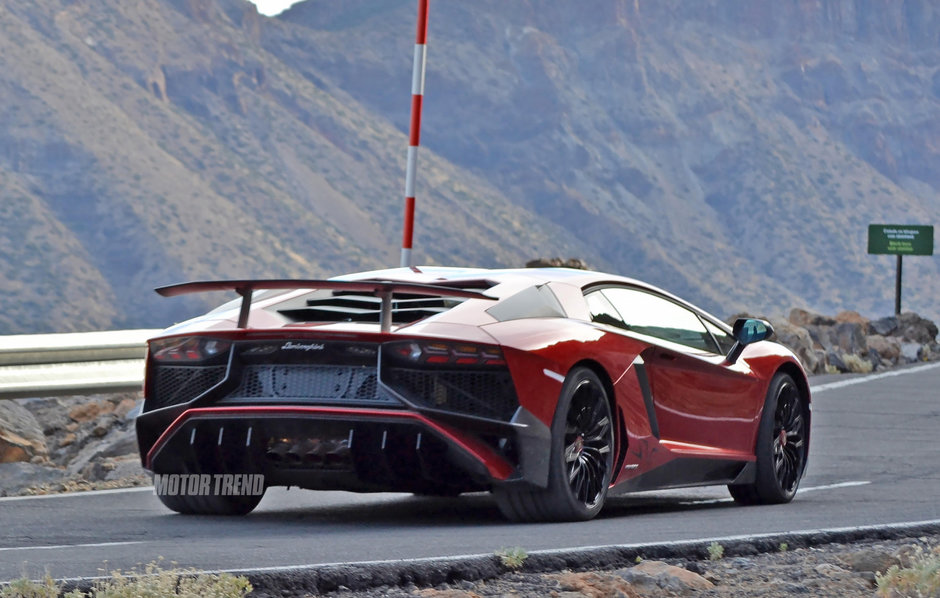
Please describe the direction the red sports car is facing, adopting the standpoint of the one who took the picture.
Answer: facing away from the viewer and to the right of the viewer

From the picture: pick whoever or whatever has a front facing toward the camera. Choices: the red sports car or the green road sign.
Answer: the green road sign

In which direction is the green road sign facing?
toward the camera

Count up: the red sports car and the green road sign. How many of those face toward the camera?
1

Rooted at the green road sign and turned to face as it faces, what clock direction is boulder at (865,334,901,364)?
The boulder is roughly at 12 o'clock from the green road sign.

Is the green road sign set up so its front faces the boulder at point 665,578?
yes

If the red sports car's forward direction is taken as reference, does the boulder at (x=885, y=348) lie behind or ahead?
ahead

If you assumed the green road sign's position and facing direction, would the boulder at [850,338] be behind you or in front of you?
in front

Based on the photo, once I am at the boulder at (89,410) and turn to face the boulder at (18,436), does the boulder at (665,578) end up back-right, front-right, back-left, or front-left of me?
front-left

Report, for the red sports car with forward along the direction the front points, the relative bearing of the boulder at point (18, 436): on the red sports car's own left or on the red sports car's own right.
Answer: on the red sports car's own left

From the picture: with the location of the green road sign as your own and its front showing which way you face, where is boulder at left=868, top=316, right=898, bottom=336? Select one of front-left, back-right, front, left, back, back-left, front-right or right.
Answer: front

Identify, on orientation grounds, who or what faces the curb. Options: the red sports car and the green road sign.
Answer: the green road sign

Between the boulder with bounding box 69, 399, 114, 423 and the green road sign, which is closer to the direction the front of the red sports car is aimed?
the green road sign

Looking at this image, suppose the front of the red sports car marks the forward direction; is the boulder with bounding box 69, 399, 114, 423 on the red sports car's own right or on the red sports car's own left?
on the red sports car's own left
